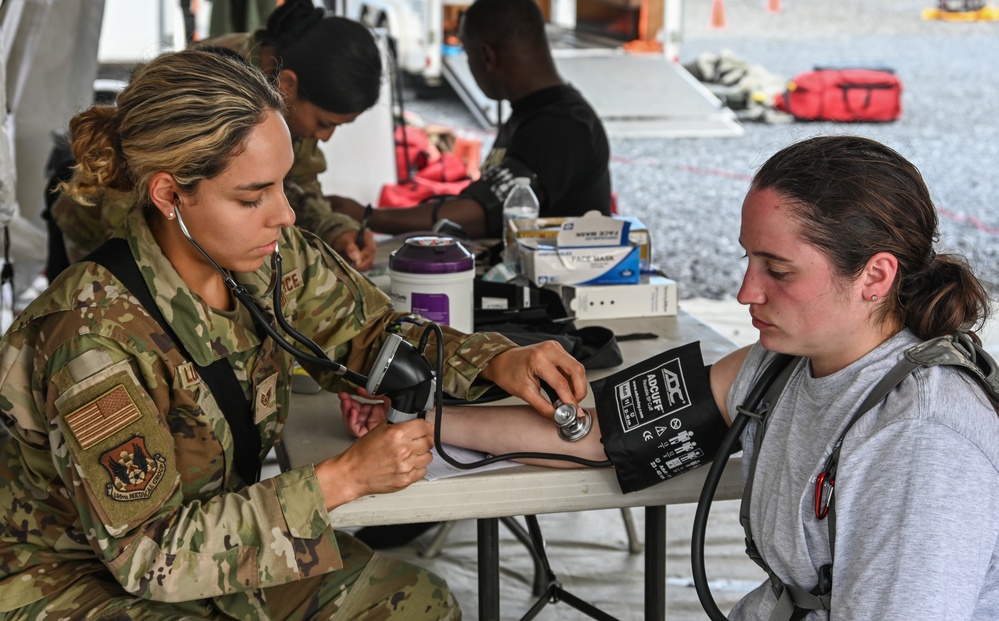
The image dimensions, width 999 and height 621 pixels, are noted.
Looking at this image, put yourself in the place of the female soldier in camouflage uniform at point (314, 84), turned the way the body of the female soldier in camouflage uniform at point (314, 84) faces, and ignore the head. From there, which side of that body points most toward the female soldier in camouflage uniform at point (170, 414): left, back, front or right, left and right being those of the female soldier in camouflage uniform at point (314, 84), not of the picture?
right

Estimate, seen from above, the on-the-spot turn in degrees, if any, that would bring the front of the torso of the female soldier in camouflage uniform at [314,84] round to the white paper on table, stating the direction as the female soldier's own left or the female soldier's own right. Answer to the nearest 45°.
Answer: approximately 90° to the female soldier's own right

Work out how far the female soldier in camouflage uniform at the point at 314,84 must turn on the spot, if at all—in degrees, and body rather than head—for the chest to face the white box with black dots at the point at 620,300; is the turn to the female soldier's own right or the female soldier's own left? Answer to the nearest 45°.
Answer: approximately 45° to the female soldier's own right

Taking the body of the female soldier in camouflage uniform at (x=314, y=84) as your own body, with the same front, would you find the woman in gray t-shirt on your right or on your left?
on your right

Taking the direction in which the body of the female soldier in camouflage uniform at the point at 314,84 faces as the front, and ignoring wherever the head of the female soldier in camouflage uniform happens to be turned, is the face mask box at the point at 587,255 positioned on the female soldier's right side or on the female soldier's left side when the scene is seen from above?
on the female soldier's right side

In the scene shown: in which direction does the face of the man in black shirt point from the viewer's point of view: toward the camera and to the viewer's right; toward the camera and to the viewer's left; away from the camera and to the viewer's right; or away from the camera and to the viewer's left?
away from the camera and to the viewer's left

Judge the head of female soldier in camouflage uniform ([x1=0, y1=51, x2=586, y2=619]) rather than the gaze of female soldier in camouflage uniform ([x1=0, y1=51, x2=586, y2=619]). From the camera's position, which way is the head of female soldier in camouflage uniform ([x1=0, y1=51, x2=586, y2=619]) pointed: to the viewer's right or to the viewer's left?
to the viewer's right

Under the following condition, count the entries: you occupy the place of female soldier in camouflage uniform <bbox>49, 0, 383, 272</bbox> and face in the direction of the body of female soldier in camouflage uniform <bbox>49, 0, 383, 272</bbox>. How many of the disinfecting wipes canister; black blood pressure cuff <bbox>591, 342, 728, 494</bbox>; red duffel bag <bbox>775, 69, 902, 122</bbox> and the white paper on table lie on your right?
3

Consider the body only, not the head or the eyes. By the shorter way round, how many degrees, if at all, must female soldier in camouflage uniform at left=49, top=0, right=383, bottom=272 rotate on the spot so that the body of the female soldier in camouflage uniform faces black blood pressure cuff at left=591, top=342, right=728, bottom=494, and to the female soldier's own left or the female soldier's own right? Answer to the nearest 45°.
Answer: approximately 90° to the female soldier's own right

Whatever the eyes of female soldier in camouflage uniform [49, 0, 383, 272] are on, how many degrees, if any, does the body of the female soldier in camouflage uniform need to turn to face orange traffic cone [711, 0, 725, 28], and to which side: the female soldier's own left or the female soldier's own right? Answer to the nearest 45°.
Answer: approximately 45° to the female soldier's own left

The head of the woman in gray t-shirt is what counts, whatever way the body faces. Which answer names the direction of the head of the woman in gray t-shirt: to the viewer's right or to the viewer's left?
to the viewer's left

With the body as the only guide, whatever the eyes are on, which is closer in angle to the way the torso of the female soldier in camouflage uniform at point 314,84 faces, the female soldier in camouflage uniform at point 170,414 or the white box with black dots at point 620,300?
the white box with black dots

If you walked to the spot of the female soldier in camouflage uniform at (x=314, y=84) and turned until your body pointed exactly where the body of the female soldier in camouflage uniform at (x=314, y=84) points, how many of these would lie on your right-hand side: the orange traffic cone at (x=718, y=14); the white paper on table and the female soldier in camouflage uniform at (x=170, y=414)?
2

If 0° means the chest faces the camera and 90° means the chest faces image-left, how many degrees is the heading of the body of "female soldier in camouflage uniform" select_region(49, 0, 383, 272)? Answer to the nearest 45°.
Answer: approximately 270°
